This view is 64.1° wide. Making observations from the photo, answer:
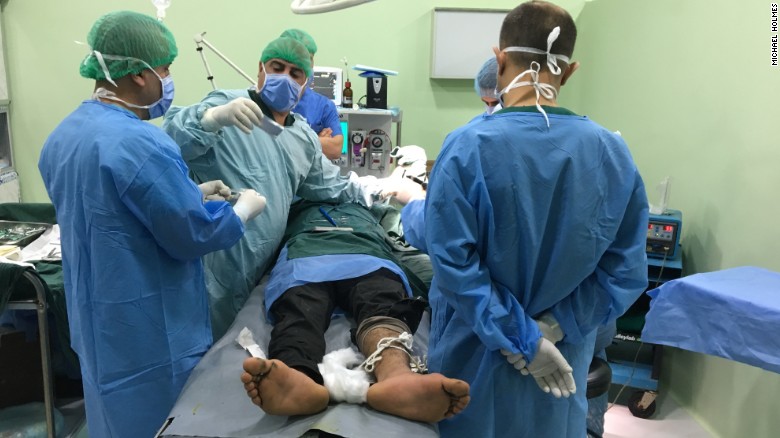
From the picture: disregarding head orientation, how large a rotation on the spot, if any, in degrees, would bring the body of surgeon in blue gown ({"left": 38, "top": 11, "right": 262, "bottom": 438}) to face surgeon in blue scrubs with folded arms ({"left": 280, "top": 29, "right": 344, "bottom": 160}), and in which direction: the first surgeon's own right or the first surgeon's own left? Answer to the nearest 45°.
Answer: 0° — they already face them

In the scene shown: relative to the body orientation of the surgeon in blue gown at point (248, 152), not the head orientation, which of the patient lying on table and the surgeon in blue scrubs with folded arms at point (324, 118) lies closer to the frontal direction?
the patient lying on table

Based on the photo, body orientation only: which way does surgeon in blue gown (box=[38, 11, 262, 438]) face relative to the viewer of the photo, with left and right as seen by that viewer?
facing away from the viewer and to the right of the viewer

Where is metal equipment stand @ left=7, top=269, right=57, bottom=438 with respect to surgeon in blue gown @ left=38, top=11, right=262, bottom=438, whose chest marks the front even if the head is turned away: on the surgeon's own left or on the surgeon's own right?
on the surgeon's own left

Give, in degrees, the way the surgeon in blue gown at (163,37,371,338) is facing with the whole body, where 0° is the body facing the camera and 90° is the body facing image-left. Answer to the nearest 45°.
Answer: approximately 315°
